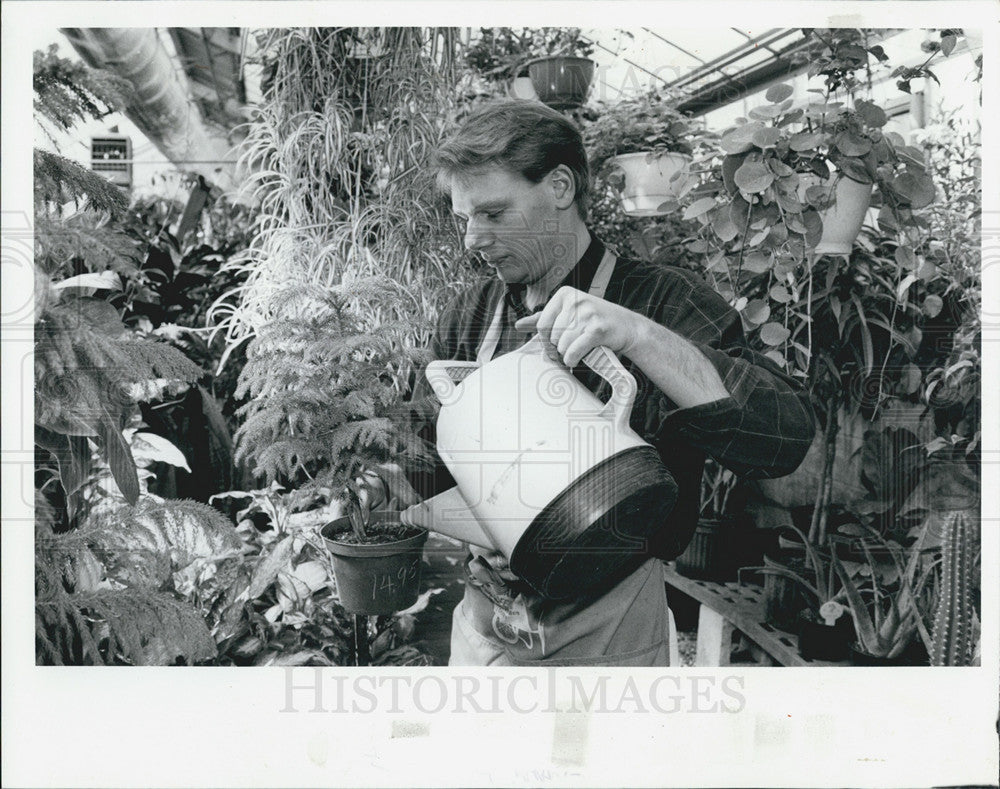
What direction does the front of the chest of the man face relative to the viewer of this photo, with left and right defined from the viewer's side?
facing the viewer and to the left of the viewer

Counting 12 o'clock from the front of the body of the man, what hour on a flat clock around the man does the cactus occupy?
The cactus is roughly at 7 o'clock from the man.

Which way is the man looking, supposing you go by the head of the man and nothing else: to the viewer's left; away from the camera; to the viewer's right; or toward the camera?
to the viewer's left

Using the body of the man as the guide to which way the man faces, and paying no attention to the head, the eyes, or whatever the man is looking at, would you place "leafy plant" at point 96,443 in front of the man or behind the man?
in front
